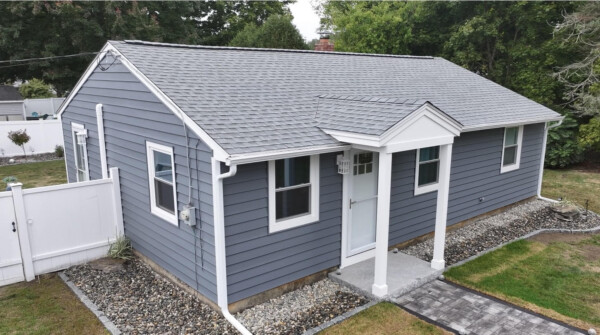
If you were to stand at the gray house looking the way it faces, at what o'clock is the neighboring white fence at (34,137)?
The neighboring white fence is roughly at 6 o'clock from the gray house.

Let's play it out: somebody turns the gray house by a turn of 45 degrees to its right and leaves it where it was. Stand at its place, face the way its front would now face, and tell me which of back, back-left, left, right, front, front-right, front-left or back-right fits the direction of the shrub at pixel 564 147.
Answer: back-left

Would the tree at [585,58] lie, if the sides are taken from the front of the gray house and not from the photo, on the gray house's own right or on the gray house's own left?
on the gray house's own left

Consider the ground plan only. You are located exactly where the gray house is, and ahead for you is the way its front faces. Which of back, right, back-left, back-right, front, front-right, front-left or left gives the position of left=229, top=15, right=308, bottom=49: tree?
back-left

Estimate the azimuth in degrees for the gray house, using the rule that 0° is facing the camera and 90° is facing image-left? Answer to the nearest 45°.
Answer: approximately 315°

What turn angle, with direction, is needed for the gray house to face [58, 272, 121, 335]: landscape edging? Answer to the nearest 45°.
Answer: approximately 90° to its right

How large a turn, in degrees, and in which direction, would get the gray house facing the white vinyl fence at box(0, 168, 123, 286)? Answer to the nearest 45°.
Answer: approximately 135° to its right

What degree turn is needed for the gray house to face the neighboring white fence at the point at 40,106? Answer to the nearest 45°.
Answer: approximately 180°

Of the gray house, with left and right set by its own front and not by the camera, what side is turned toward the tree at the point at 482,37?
left

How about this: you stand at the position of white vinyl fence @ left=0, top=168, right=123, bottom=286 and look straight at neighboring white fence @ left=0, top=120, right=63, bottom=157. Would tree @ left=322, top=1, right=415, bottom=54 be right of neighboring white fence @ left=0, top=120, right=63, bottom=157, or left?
right

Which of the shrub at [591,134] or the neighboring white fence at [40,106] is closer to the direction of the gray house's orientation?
the shrub

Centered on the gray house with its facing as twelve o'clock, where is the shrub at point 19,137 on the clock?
The shrub is roughly at 6 o'clock from the gray house.

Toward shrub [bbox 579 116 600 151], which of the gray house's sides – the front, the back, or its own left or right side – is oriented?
left

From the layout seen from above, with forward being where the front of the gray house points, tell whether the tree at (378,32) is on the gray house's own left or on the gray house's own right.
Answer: on the gray house's own left
